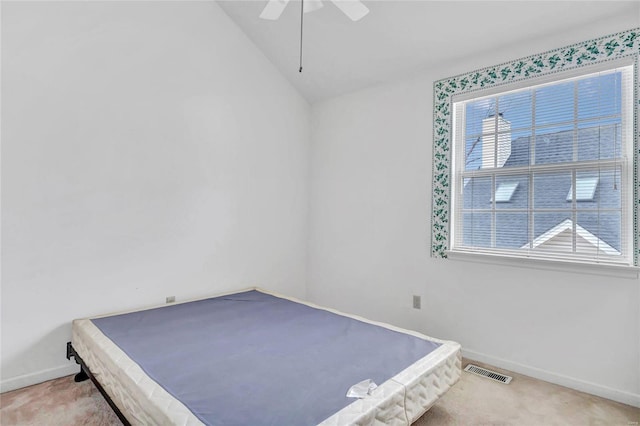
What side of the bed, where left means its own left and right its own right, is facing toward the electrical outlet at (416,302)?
left

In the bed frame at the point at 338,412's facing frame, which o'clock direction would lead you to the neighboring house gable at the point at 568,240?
The neighboring house gable is roughly at 10 o'clock from the bed frame.

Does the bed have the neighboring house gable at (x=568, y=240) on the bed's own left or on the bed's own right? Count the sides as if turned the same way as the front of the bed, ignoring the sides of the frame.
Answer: on the bed's own left

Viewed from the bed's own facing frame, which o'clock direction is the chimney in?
The chimney is roughly at 10 o'clock from the bed.

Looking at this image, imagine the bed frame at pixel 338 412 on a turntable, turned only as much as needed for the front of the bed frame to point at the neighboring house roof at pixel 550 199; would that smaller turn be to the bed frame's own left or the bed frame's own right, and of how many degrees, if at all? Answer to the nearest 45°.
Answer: approximately 45° to the bed frame's own left

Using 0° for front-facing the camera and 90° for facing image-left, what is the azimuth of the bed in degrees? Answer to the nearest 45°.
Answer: approximately 315°

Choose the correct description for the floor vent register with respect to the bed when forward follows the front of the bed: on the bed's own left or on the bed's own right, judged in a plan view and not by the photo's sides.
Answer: on the bed's own left
